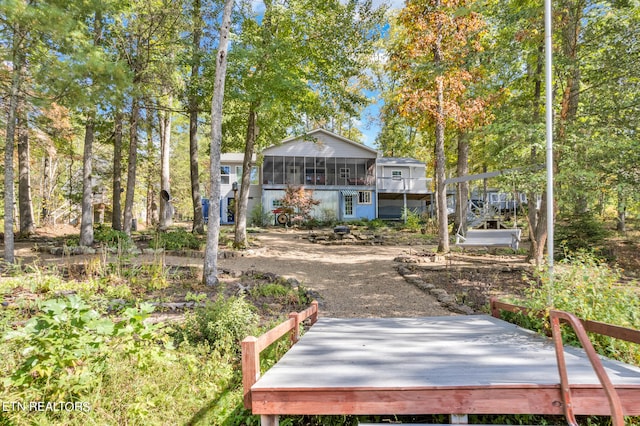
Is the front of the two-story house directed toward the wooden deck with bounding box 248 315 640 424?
yes

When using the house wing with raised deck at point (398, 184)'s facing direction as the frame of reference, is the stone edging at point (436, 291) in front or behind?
in front

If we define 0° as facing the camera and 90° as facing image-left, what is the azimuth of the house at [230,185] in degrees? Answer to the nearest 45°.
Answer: approximately 0°

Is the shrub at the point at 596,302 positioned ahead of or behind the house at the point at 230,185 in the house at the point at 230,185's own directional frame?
ahead
